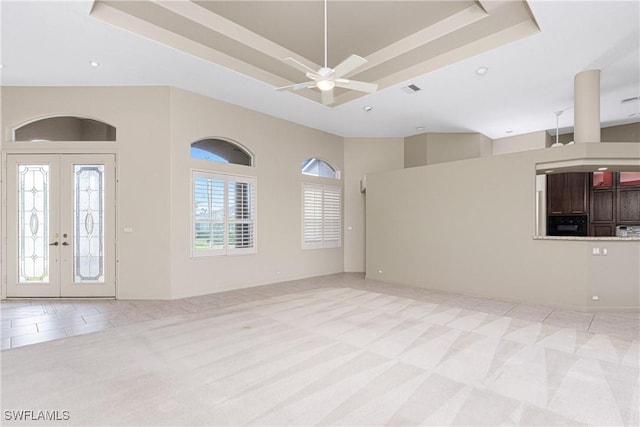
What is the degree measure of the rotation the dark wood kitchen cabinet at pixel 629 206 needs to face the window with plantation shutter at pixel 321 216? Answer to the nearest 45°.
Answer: approximately 45° to its right

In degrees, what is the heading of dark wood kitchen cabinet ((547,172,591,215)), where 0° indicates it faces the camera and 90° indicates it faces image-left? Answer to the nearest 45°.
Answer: approximately 0°

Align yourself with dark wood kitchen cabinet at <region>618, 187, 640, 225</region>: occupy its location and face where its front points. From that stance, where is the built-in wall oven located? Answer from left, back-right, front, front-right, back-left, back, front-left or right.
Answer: right

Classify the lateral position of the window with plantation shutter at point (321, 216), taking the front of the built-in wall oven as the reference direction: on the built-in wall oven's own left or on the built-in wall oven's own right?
on the built-in wall oven's own right

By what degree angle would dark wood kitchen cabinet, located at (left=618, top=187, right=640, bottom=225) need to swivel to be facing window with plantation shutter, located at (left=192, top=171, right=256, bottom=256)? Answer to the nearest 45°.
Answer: approximately 45° to its right

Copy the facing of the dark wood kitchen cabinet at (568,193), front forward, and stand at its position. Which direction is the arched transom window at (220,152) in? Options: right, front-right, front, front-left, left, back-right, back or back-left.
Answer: front-right

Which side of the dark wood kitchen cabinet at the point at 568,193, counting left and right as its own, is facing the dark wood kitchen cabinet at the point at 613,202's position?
left

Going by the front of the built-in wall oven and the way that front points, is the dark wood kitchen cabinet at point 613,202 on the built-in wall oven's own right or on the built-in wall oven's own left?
on the built-in wall oven's own left

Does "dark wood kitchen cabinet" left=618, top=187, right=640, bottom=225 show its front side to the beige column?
yes

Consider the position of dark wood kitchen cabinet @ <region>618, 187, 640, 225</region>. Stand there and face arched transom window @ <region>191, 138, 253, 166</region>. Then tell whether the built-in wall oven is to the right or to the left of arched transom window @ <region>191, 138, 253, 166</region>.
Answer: right

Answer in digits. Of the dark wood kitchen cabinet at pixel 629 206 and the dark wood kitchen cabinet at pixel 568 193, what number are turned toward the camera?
2
